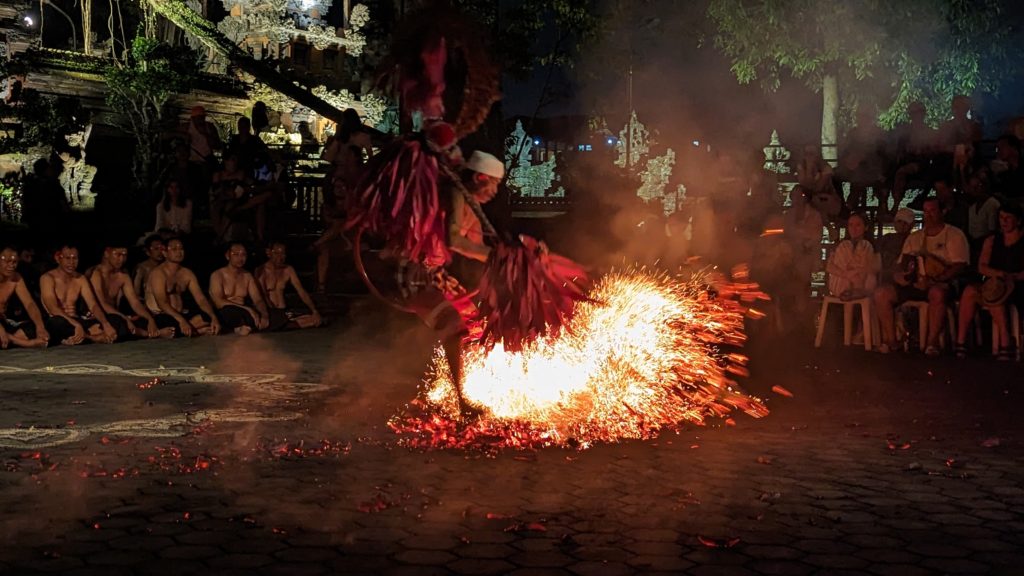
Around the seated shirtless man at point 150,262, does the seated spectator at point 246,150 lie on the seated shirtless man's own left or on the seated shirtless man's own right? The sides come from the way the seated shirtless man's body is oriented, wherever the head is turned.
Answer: on the seated shirtless man's own left

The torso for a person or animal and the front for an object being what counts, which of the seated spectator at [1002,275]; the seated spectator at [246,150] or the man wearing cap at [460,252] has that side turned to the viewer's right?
the man wearing cap

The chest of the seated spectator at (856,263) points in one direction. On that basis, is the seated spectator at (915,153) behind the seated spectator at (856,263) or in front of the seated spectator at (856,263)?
behind

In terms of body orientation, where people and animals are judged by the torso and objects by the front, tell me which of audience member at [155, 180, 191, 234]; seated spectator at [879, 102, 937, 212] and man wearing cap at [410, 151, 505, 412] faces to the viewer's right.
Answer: the man wearing cap

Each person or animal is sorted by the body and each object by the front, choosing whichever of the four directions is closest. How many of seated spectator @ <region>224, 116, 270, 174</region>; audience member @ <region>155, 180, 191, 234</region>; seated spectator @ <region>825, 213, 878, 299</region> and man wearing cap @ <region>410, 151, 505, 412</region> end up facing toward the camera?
3

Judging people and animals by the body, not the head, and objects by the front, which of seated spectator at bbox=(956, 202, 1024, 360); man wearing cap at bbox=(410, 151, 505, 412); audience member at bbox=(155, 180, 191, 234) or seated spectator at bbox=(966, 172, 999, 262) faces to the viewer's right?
the man wearing cap

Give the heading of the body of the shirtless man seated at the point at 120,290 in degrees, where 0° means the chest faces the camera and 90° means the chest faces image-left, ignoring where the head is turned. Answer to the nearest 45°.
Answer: approximately 315°

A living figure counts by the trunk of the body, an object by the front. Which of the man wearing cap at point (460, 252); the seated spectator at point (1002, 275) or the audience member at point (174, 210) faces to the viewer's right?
the man wearing cap
